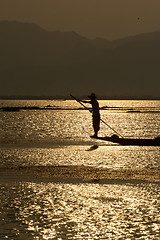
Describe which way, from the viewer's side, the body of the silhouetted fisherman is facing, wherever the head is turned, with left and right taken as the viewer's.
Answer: facing to the left of the viewer
